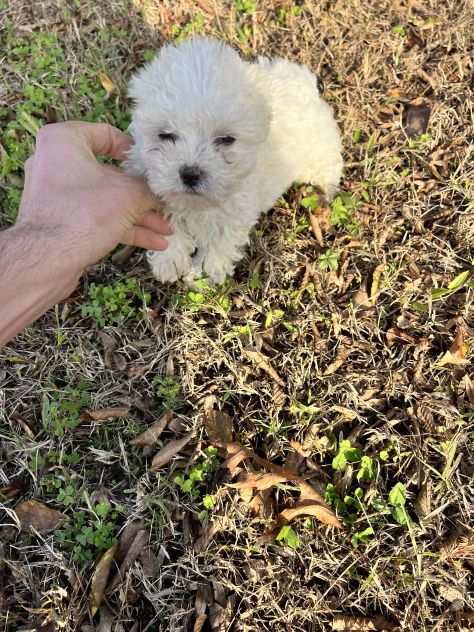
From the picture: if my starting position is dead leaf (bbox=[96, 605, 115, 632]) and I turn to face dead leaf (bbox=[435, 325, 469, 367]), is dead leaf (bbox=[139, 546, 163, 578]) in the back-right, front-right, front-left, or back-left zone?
front-left

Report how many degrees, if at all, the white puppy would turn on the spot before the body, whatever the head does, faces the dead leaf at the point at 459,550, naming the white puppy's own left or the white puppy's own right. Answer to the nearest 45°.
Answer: approximately 90° to the white puppy's own left

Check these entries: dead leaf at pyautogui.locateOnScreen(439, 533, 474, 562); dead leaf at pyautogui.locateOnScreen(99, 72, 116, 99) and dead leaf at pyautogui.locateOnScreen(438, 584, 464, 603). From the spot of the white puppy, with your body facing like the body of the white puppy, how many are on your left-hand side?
2

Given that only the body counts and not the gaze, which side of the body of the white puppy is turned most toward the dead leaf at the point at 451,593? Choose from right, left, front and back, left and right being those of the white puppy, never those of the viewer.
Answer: left

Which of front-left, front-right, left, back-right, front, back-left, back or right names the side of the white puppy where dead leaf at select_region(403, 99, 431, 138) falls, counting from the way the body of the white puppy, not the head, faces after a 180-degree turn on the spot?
front

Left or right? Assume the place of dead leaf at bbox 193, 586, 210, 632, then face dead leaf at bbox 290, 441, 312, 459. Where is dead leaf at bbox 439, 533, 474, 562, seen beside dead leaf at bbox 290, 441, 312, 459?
right

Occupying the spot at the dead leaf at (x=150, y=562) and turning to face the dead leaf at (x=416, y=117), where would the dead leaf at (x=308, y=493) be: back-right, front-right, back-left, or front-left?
front-right

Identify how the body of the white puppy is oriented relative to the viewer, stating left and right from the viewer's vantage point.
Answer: facing the viewer and to the left of the viewer
